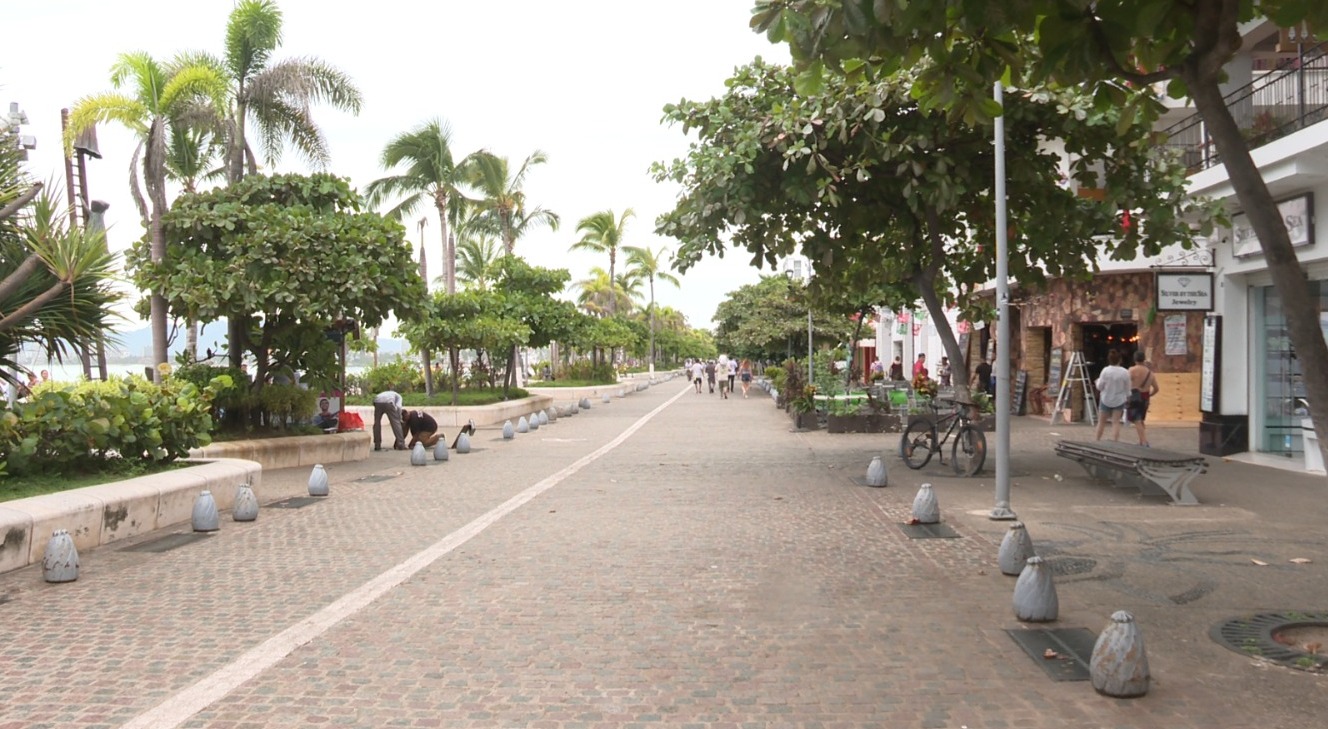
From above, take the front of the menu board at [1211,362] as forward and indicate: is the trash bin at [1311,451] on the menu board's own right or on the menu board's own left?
on the menu board's own left

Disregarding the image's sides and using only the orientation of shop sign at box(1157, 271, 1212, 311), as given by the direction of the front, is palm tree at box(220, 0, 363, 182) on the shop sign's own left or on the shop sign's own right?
on the shop sign's own right

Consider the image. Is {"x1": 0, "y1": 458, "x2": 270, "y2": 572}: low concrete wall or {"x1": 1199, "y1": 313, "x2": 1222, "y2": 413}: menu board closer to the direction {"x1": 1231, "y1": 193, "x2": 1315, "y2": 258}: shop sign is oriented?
the low concrete wall

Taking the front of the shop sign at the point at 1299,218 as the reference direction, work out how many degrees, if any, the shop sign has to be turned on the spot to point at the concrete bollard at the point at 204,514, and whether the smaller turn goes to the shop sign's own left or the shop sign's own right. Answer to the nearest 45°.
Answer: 0° — it already faces it

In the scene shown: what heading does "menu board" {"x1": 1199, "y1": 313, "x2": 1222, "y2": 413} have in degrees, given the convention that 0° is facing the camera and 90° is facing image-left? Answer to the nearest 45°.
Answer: approximately 45°

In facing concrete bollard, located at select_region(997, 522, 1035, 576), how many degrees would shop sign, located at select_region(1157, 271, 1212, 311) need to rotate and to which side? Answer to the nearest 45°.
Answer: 0° — it already faces it

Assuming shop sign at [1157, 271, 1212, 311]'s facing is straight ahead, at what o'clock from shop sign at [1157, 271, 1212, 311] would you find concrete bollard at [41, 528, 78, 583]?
The concrete bollard is roughly at 1 o'clock from the shop sign.
